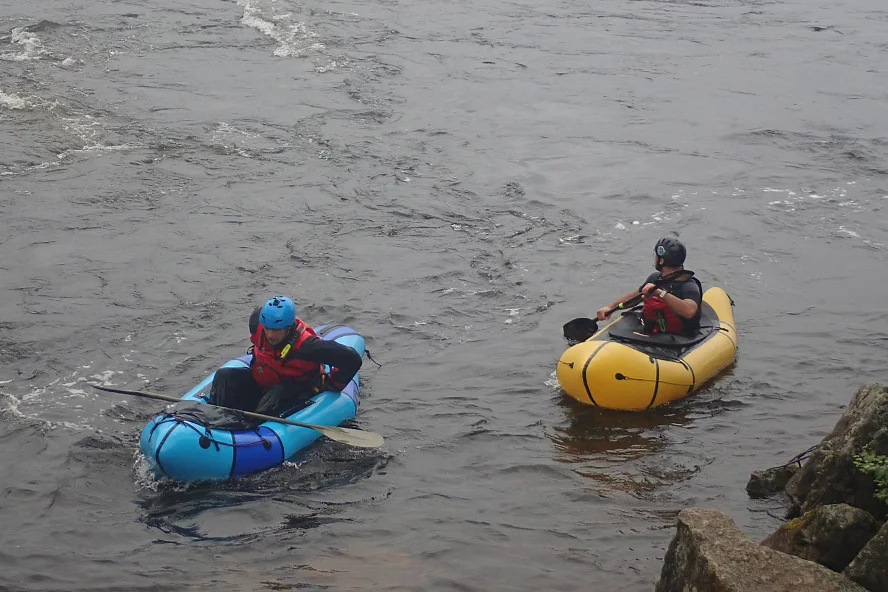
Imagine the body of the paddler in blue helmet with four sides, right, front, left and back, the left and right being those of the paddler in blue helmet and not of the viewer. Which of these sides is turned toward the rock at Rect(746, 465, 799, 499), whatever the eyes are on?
left

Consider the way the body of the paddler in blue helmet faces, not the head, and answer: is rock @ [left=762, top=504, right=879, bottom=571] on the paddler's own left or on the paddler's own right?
on the paddler's own left

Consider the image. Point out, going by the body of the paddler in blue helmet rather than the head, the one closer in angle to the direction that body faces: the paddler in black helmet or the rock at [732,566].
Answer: the rock

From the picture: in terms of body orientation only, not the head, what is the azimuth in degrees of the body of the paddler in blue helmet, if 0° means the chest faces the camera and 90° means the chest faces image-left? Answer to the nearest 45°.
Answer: approximately 45°

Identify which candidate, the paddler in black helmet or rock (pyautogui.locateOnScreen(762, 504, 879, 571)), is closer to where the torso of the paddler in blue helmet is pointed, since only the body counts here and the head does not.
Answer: the rock

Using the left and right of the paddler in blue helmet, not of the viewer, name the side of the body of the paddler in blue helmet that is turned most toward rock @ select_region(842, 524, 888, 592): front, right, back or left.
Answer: left

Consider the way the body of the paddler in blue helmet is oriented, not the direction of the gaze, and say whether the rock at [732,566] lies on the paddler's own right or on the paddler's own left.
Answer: on the paddler's own left

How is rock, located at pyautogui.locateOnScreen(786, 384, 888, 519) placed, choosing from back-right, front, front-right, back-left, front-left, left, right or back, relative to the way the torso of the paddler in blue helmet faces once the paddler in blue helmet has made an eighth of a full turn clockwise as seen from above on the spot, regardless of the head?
back-left
